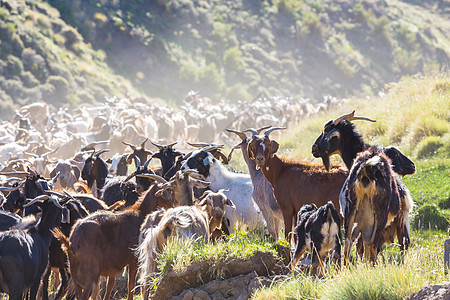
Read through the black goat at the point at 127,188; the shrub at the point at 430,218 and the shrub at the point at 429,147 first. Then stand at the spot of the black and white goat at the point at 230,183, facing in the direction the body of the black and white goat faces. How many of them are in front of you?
1

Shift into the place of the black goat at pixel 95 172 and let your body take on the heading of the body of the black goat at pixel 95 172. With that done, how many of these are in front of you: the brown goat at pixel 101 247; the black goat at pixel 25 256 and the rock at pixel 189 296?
3

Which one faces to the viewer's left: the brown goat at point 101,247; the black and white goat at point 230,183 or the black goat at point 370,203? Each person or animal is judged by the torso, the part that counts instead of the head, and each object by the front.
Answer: the black and white goat

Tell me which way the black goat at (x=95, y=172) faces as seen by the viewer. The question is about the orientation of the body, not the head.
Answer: toward the camera

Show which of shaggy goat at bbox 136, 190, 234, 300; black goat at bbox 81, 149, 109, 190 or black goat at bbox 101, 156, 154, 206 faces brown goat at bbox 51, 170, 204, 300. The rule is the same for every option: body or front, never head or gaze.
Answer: black goat at bbox 81, 149, 109, 190

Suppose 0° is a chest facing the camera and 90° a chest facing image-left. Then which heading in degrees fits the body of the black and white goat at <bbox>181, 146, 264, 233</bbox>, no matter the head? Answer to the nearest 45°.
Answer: approximately 90°

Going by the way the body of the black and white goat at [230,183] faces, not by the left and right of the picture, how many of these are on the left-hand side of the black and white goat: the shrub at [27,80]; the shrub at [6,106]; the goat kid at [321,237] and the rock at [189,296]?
2

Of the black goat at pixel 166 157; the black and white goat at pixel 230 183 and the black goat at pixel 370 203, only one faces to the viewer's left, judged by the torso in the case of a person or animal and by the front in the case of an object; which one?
the black and white goat

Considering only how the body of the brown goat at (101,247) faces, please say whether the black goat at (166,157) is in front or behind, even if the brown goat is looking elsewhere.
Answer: in front

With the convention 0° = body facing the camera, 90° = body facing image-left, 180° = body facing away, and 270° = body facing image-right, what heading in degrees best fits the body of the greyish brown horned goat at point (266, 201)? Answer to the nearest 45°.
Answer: approximately 45°

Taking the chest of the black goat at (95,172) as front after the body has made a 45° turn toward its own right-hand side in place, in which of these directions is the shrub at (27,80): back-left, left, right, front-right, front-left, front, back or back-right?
back-right

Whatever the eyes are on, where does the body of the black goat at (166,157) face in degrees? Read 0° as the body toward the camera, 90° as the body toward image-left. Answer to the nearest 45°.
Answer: approximately 0°
